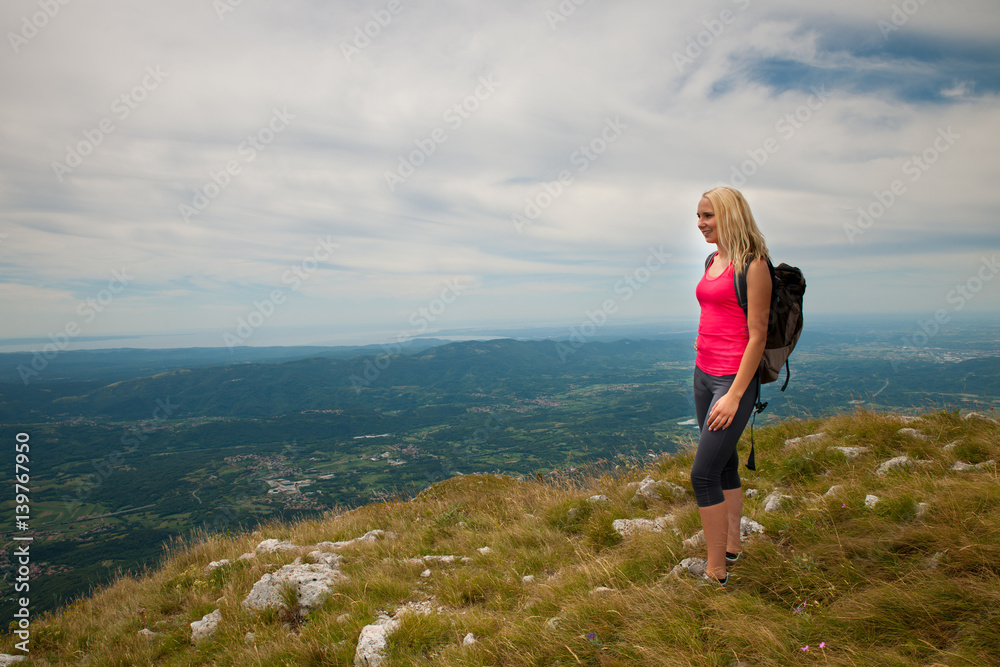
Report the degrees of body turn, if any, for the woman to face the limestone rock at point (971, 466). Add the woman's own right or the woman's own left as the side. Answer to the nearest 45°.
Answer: approximately 180°

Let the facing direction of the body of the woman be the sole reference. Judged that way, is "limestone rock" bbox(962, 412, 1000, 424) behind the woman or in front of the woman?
behind

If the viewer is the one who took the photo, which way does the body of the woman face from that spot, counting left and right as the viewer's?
facing the viewer and to the left of the viewer

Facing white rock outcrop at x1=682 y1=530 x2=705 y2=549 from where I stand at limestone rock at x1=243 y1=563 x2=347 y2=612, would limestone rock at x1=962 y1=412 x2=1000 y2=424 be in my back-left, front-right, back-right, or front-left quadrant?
front-left
